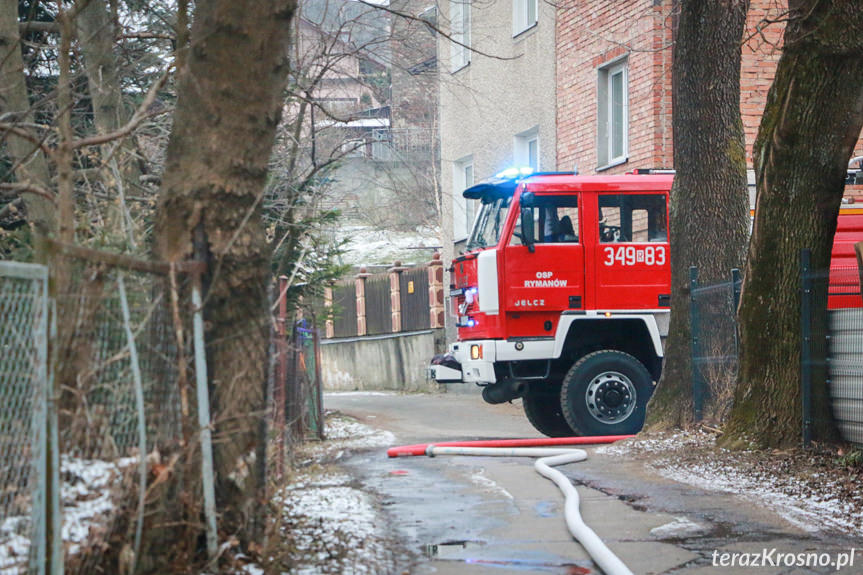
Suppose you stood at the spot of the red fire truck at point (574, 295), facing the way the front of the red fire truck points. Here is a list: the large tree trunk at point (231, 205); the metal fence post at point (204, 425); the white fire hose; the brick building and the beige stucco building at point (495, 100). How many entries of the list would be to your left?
3

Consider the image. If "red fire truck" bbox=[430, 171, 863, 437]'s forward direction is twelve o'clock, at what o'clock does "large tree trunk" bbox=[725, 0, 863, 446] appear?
The large tree trunk is roughly at 8 o'clock from the red fire truck.

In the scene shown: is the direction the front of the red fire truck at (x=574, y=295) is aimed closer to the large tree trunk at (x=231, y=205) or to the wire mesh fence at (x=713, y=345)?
the large tree trunk

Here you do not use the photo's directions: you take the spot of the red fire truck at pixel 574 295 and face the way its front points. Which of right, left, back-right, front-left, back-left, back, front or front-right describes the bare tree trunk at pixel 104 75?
front-left

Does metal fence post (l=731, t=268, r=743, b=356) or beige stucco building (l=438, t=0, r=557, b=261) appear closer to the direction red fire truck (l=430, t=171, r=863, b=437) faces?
the beige stucco building

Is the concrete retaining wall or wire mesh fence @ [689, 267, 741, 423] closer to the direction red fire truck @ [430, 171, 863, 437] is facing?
the concrete retaining wall

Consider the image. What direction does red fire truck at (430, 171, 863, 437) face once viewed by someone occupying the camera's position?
facing to the left of the viewer

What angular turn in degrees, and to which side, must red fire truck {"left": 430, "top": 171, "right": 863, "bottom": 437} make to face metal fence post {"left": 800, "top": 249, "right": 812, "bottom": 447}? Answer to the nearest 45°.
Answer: approximately 135° to its left

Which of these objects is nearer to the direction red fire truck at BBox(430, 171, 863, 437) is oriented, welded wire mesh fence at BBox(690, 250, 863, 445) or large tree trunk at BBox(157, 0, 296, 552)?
the large tree trunk
